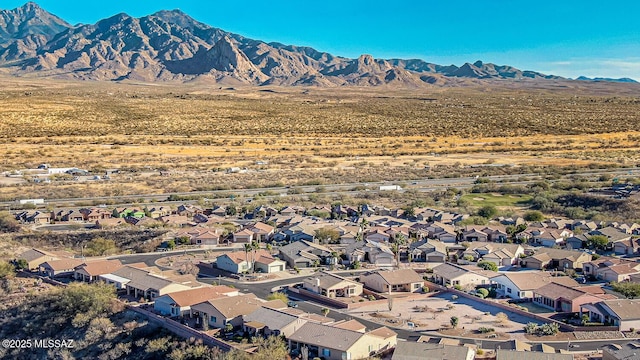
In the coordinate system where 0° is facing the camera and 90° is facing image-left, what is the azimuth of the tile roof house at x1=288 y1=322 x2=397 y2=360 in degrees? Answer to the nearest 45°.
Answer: approximately 225°

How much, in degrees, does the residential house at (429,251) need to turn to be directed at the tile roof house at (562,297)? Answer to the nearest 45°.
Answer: approximately 45° to its left

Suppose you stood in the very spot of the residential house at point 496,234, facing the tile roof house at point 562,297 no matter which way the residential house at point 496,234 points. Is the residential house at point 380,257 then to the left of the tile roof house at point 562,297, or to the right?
right

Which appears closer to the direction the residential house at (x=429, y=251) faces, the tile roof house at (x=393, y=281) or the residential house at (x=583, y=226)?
the tile roof house

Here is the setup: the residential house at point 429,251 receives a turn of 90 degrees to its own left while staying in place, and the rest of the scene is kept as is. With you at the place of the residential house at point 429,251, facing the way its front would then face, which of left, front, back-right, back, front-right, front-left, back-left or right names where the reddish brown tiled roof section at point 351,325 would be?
right

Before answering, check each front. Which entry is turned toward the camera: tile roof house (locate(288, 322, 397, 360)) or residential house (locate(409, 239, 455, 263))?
the residential house

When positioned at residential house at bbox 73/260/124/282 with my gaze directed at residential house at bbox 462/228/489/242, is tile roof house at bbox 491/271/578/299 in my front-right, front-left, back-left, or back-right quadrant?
front-right

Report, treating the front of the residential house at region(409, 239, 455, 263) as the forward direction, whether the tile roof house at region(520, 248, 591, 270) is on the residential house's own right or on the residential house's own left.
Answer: on the residential house's own left

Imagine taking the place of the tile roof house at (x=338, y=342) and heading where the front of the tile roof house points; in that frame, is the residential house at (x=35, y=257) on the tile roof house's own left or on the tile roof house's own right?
on the tile roof house's own left

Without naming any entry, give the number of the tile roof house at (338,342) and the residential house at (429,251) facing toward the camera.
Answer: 1

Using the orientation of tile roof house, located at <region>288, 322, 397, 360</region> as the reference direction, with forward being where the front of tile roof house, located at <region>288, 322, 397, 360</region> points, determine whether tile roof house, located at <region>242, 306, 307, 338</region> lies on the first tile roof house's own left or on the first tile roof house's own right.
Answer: on the first tile roof house's own left

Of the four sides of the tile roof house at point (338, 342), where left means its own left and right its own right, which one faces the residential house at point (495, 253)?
front

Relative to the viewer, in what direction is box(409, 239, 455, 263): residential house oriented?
toward the camera

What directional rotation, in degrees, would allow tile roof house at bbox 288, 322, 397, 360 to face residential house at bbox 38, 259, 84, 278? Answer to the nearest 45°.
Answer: approximately 90° to its left

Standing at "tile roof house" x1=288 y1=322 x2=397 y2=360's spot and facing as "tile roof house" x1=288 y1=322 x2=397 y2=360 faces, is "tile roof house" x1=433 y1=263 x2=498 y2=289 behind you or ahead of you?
ahead

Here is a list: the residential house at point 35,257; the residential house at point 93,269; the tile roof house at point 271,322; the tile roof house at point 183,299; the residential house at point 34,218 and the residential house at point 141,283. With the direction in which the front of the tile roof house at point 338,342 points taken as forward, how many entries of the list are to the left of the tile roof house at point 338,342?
6

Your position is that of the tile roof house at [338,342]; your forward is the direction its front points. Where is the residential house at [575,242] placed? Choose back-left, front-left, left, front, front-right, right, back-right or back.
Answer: front

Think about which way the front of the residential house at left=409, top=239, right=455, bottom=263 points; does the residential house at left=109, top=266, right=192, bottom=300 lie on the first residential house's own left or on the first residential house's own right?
on the first residential house's own right

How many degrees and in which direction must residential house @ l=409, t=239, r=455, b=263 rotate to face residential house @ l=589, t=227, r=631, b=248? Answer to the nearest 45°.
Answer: approximately 135° to its left

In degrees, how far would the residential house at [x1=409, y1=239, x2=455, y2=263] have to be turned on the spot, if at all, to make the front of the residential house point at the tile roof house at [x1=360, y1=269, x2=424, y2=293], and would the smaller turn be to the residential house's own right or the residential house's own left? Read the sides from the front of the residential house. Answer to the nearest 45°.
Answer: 0° — it already faces it
